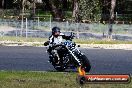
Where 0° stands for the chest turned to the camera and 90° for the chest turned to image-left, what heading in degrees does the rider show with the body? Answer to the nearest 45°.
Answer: approximately 315°
